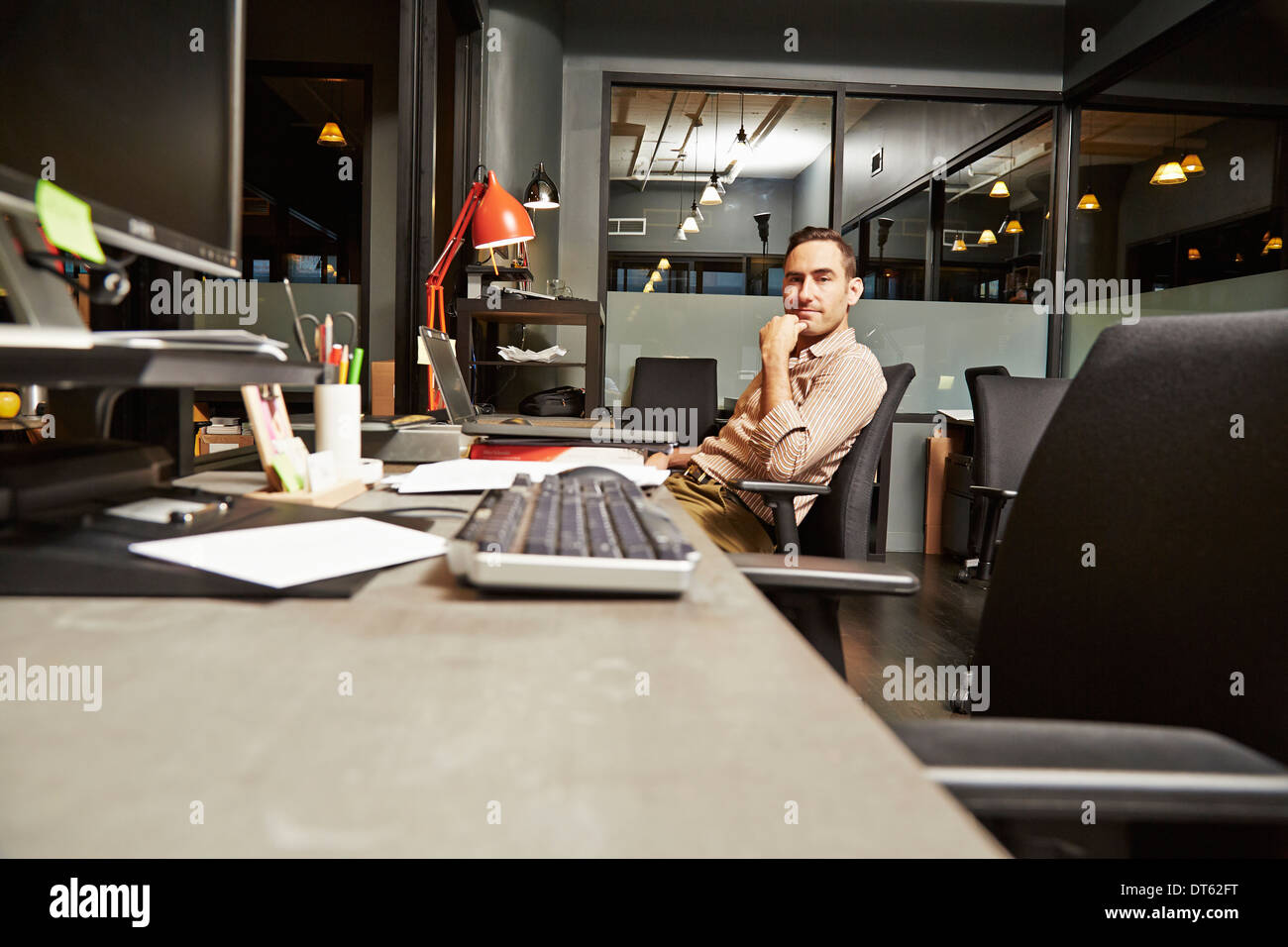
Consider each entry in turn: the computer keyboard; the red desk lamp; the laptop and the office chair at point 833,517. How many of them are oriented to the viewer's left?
1

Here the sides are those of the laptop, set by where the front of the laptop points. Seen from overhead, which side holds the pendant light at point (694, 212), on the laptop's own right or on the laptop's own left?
on the laptop's own left

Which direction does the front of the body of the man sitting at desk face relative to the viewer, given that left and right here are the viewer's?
facing the viewer and to the left of the viewer

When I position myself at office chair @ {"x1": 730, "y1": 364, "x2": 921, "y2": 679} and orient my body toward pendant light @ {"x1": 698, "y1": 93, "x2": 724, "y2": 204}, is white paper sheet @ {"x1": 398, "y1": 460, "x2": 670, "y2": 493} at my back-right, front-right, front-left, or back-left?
back-left

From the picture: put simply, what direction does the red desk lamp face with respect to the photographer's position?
facing to the right of the viewer

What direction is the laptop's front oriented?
to the viewer's right

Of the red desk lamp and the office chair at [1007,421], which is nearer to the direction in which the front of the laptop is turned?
the office chair

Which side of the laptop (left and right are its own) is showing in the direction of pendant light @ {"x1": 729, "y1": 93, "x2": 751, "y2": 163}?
left

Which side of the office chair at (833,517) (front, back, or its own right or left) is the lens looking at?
left

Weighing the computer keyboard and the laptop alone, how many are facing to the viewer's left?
0

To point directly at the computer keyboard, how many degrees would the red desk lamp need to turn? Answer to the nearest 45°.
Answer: approximately 90° to its right
